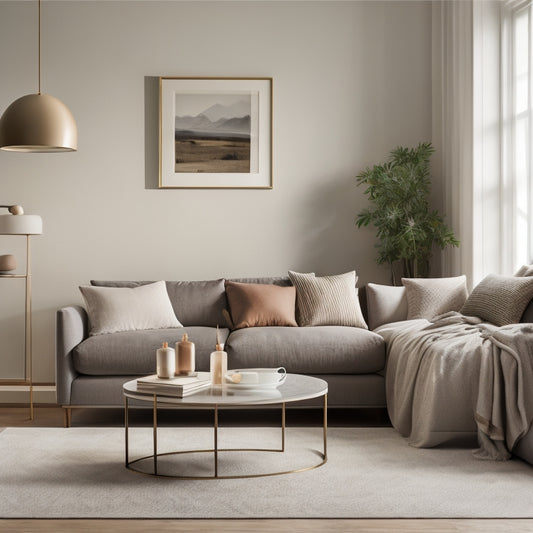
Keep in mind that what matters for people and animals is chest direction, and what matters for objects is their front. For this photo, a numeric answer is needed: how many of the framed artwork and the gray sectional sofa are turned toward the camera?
2

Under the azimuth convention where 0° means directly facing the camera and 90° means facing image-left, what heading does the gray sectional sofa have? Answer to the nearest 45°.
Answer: approximately 0°

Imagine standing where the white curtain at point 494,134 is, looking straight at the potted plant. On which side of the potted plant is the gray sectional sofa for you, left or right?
left

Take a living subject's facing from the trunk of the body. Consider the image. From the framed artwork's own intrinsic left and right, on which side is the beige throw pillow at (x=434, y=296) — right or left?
on its left

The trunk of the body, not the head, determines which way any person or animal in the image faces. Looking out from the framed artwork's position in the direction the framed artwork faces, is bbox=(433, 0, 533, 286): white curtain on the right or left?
on its left

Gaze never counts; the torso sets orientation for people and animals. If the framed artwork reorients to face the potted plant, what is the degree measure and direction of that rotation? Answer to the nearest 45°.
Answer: approximately 90° to its left

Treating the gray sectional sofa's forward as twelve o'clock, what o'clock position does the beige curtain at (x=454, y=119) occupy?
The beige curtain is roughly at 8 o'clock from the gray sectional sofa.

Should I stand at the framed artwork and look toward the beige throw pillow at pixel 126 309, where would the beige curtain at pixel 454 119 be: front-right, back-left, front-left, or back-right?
back-left
